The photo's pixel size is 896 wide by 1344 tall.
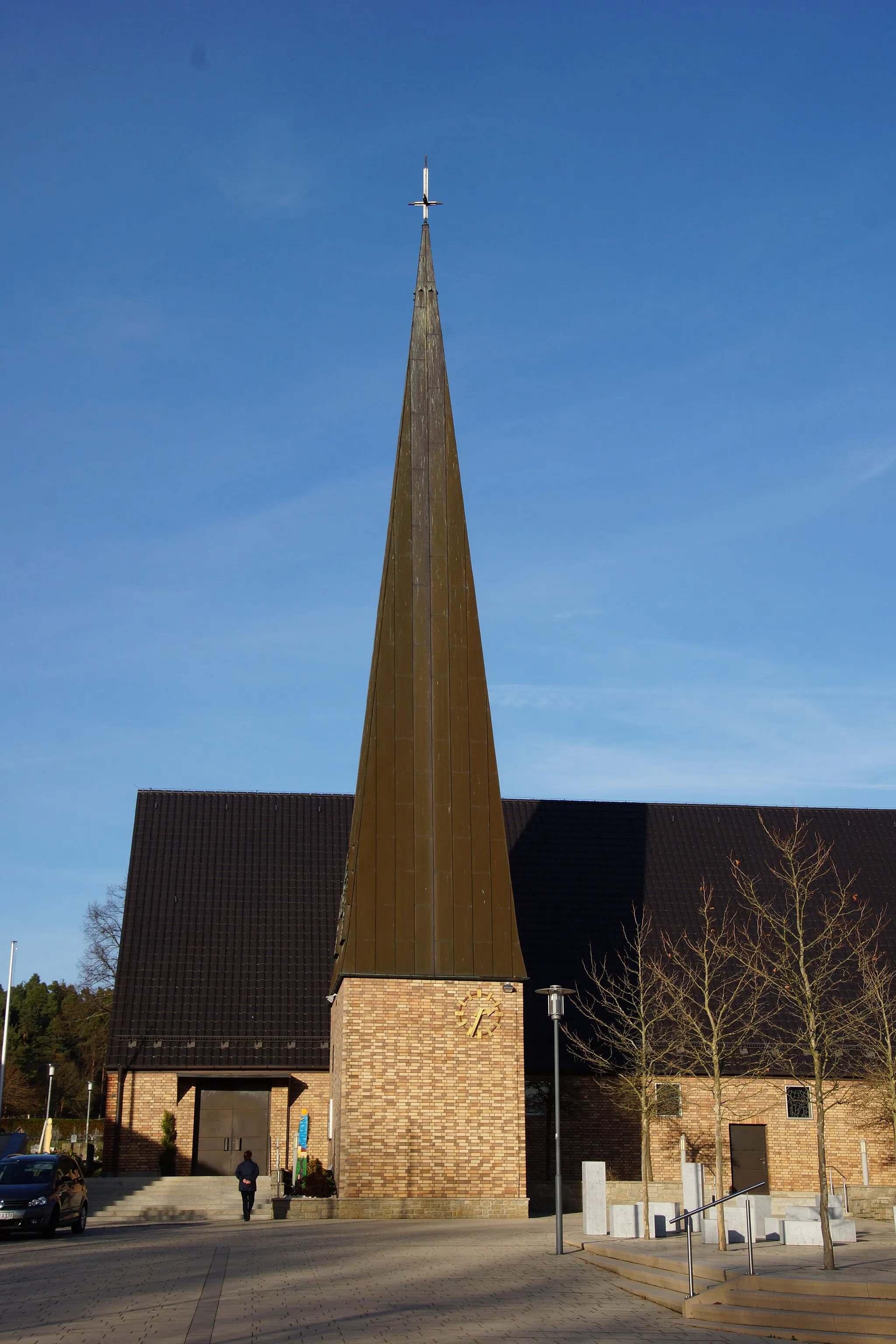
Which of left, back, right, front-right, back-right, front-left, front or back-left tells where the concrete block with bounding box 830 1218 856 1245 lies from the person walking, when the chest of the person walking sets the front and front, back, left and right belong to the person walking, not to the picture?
back-right

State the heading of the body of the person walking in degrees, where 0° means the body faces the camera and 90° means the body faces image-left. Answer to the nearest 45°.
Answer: approximately 180°

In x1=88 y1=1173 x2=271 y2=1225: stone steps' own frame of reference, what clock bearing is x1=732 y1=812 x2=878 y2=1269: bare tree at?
The bare tree is roughly at 9 o'clock from the stone steps.

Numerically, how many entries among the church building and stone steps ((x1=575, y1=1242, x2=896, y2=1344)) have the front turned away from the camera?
0
